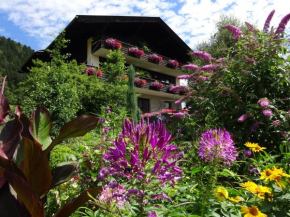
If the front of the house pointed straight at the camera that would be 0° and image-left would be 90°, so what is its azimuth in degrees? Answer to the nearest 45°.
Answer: approximately 315°

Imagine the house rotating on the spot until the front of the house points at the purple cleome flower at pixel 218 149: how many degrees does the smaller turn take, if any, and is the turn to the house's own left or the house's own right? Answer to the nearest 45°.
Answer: approximately 45° to the house's own right

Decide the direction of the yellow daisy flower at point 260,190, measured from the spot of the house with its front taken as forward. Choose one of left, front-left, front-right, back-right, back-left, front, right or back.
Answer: front-right
